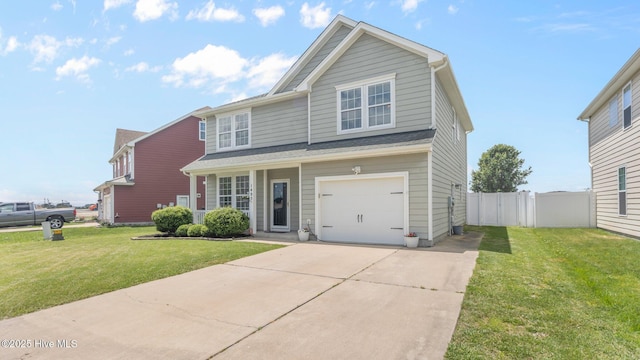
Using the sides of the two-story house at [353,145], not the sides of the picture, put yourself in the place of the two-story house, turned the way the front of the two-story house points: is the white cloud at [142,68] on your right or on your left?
on your right

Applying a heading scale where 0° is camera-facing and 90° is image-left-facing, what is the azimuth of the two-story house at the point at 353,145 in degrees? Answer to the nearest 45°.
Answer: approximately 45°

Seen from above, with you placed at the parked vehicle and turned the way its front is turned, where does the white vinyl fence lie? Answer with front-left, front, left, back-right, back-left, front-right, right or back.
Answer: back-left

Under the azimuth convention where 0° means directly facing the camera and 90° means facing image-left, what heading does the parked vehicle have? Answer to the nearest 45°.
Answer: approximately 90°
